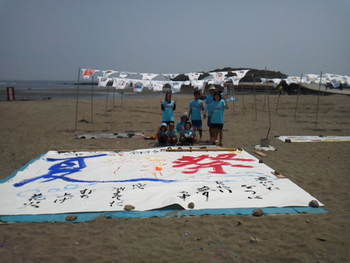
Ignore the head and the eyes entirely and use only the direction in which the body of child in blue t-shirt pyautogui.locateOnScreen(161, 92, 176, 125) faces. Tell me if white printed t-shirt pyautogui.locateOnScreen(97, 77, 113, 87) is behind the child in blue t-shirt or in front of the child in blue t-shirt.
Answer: behind

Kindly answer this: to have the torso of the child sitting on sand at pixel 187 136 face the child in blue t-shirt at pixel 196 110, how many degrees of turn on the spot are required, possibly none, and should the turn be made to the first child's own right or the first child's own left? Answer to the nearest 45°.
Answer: approximately 180°

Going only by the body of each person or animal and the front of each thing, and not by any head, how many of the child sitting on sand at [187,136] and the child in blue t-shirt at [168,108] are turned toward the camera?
2

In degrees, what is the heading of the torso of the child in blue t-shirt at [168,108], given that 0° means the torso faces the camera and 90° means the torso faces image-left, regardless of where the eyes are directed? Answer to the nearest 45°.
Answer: approximately 0°

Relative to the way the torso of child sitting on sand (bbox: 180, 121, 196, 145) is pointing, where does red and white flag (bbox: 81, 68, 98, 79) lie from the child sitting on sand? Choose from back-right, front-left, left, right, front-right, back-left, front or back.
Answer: back-right
